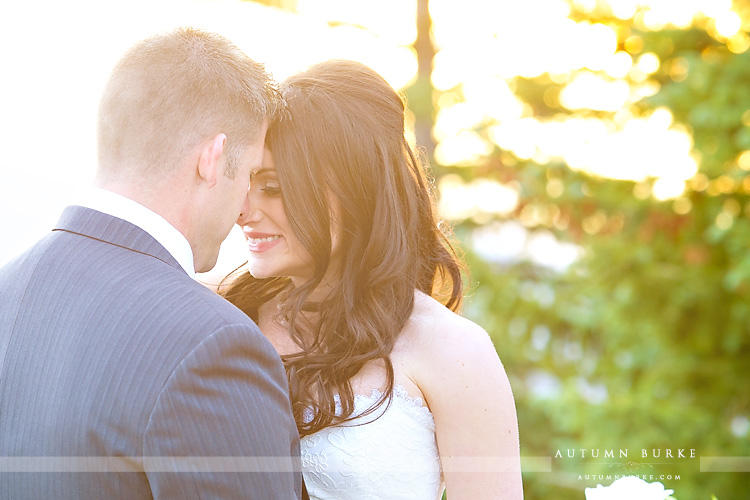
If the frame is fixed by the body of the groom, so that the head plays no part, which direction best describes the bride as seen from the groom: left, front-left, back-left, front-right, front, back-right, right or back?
front

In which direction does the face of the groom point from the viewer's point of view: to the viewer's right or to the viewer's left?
to the viewer's right

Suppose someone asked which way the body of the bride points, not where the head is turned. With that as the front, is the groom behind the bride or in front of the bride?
in front

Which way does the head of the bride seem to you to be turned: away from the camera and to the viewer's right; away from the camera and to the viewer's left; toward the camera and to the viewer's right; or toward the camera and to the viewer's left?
toward the camera and to the viewer's left

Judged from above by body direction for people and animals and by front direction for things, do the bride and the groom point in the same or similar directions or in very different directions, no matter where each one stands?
very different directions

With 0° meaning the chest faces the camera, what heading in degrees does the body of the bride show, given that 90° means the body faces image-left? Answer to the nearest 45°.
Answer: approximately 45°

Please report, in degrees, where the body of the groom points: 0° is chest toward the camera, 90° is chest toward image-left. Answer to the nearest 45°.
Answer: approximately 225°
